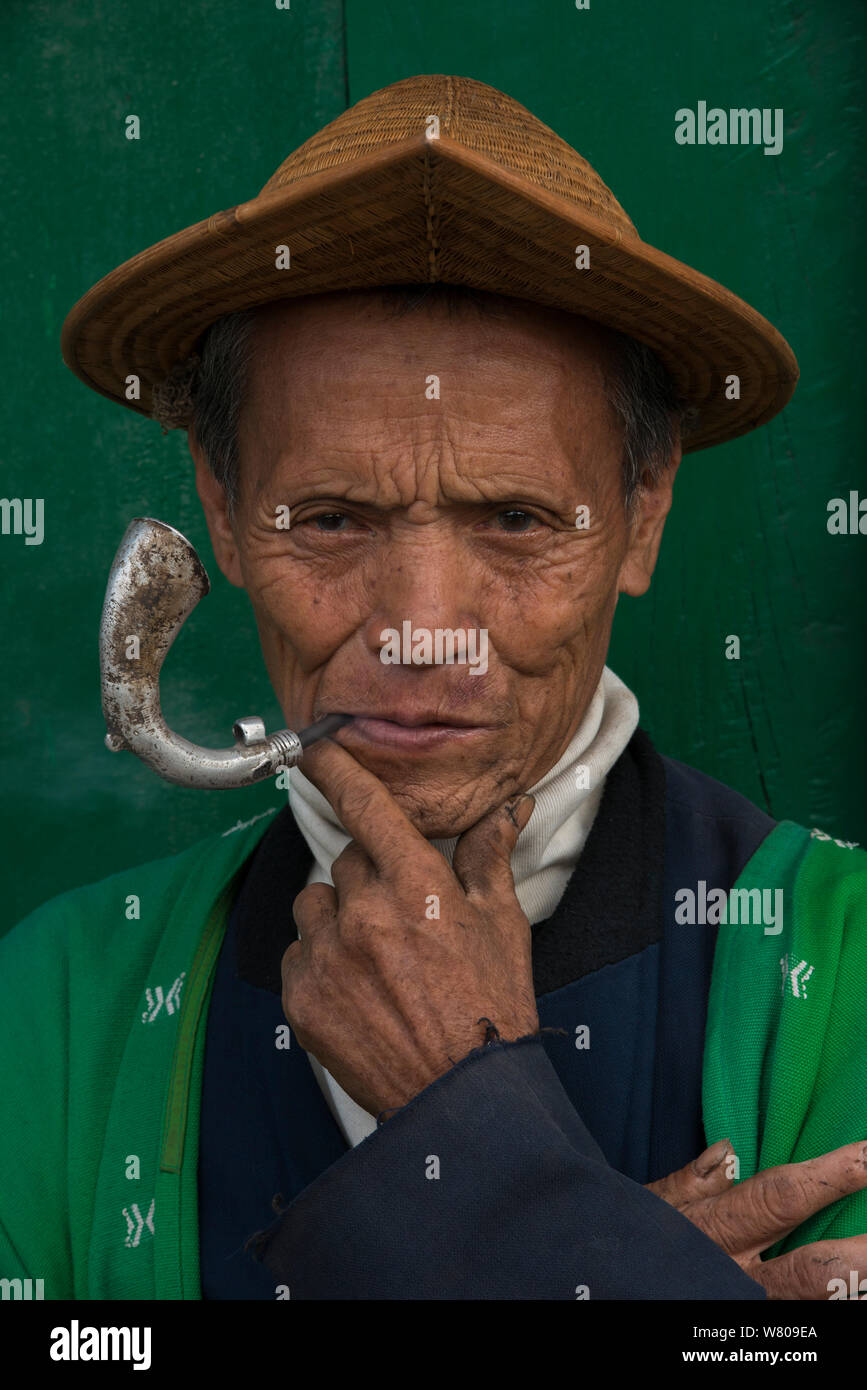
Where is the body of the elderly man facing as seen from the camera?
toward the camera
